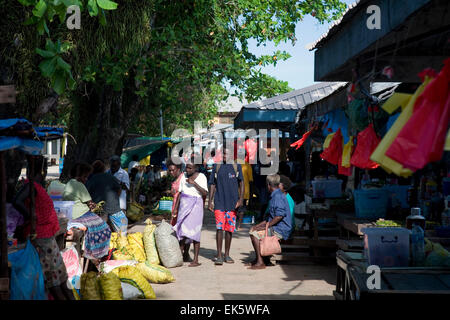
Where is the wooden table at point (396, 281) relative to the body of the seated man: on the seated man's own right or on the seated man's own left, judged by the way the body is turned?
on the seated man's own left

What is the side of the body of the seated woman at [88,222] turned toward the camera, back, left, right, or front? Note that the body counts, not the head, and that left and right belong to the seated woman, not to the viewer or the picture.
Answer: right

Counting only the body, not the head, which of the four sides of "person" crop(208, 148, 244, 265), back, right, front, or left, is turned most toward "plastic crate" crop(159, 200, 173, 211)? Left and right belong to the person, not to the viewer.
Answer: back

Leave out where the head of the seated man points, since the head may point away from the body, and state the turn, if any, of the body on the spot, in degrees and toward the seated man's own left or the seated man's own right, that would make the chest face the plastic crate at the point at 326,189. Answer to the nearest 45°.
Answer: approximately 135° to the seated man's own right

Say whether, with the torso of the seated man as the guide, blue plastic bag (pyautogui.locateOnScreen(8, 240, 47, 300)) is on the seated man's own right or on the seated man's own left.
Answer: on the seated man's own left

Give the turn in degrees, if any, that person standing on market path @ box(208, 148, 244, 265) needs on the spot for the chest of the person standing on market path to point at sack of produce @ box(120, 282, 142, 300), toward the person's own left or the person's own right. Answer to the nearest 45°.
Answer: approximately 45° to the person's own right

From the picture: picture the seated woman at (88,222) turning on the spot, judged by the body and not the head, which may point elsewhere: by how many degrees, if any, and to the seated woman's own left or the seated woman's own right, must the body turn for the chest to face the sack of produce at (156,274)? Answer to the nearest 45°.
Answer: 0° — they already face it

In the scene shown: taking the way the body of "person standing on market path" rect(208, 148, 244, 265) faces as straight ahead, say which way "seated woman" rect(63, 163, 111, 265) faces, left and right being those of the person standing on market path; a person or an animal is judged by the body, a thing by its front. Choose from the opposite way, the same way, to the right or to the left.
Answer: to the left

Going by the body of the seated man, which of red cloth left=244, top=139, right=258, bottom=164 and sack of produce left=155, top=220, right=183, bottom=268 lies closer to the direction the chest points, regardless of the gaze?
the sack of produce

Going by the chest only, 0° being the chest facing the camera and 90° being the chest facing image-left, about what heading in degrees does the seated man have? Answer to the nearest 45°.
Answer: approximately 90°

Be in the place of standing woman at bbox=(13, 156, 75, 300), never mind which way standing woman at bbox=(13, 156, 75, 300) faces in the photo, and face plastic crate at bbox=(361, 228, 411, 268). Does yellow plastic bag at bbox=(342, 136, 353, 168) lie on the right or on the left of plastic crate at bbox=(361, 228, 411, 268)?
left
